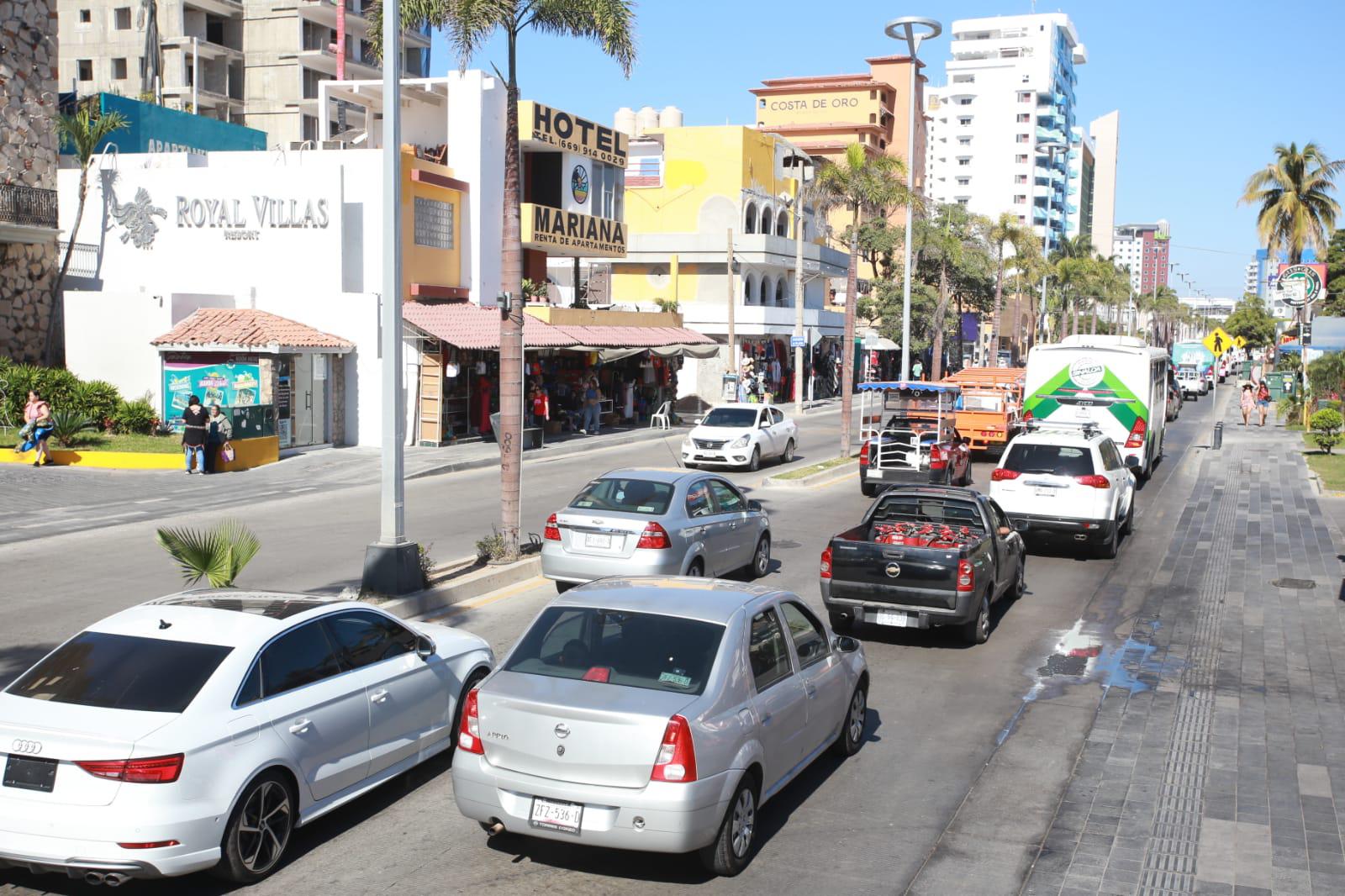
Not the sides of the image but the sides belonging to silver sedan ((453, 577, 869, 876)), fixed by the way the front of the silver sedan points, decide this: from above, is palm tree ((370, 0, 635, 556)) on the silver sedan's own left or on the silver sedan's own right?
on the silver sedan's own left

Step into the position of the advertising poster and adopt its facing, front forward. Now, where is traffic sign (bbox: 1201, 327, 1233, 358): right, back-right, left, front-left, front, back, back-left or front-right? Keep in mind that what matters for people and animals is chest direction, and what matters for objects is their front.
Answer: left

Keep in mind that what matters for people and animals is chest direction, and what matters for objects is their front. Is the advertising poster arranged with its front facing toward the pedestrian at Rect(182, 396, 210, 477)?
yes

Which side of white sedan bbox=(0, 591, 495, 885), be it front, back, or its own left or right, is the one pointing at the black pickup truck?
front

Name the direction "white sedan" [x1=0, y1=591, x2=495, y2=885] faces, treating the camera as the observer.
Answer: facing away from the viewer and to the right of the viewer

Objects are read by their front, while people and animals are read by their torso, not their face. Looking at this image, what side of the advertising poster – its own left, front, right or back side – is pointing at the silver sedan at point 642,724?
front

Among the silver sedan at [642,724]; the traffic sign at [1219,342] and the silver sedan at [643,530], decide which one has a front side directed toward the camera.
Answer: the traffic sign

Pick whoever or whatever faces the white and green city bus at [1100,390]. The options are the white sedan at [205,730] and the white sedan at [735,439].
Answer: the white sedan at [205,730]

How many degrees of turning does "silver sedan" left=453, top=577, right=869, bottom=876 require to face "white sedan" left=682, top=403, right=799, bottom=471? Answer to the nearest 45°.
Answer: approximately 45° to its left

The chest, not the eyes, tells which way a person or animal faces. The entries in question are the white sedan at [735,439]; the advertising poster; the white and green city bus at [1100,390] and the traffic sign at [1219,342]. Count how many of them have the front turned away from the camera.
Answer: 1

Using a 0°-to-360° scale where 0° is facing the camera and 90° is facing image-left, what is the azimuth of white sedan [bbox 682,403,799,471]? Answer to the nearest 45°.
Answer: approximately 45°

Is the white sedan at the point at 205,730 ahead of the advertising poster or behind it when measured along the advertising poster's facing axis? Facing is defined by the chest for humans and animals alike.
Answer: ahead

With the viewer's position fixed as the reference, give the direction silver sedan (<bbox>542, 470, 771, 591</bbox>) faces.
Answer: facing away from the viewer and to the right of the viewer

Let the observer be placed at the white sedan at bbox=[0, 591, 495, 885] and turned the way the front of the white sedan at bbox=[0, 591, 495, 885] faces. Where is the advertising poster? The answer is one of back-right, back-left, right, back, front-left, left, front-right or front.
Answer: front-left

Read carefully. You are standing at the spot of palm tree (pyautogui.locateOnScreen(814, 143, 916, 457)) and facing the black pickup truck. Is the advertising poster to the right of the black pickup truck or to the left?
right

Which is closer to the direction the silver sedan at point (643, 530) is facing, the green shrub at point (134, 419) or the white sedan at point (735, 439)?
the white sedan

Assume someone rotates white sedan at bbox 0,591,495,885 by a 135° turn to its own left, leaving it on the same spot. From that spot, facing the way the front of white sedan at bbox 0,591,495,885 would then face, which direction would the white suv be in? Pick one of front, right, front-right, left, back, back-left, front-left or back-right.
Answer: back-right

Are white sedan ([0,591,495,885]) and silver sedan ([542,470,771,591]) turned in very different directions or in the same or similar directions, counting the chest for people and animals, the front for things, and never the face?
same or similar directions

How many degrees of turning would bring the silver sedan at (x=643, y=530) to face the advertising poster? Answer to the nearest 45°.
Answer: approximately 90° to its left

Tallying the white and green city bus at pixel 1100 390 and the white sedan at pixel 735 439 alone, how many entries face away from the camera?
1

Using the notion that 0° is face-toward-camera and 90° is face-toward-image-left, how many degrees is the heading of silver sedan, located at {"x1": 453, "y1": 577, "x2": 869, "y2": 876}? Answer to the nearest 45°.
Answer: approximately 225°

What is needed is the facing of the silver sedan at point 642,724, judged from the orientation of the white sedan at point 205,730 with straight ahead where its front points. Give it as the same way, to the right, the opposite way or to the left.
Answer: the same way

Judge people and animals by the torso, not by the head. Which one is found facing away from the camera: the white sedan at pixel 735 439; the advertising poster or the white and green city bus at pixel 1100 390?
the white and green city bus
